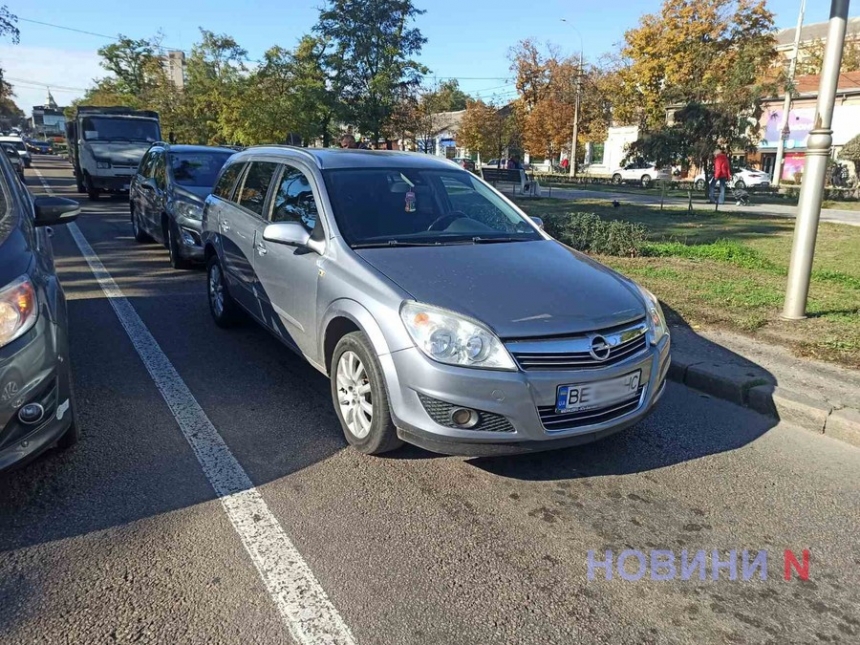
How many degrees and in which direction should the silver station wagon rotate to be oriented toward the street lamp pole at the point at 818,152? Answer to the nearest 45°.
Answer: approximately 90° to its left

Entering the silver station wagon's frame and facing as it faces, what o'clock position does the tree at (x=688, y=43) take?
The tree is roughly at 8 o'clock from the silver station wagon.

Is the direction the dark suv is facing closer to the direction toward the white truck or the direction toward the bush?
the bush

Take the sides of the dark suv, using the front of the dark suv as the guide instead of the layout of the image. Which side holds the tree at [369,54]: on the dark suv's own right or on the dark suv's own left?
on the dark suv's own left

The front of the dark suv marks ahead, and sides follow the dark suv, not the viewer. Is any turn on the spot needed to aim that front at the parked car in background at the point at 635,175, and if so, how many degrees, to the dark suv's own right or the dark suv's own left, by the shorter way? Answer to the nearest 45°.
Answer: approximately 90° to the dark suv's own left

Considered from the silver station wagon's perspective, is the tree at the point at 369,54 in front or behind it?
behind

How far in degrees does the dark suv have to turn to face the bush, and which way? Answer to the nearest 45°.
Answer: approximately 45° to its left

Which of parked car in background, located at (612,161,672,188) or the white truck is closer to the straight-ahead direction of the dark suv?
the parked car in background

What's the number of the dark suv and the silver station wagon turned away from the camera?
0

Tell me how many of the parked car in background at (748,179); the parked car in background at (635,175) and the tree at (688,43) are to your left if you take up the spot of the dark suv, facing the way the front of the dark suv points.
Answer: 3

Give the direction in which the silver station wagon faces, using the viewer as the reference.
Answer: facing the viewer and to the right of the viewer
